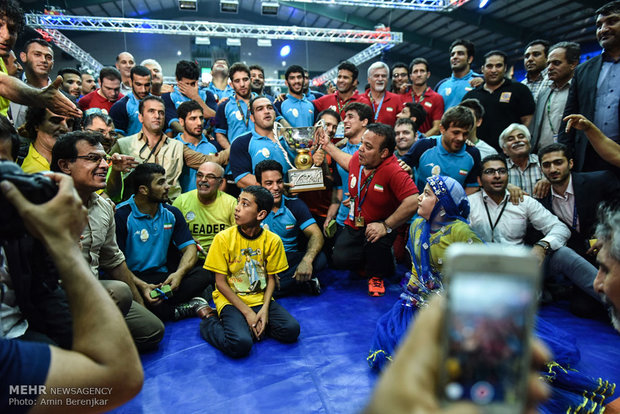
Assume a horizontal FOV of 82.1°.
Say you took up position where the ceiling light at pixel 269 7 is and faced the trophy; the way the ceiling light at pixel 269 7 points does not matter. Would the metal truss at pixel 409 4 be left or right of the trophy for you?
left

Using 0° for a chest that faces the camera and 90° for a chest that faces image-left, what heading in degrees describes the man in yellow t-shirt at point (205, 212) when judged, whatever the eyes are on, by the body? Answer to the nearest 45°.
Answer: approximately 0°

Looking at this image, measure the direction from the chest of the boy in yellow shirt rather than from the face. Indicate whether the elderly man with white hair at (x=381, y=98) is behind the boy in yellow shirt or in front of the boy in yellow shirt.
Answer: behind

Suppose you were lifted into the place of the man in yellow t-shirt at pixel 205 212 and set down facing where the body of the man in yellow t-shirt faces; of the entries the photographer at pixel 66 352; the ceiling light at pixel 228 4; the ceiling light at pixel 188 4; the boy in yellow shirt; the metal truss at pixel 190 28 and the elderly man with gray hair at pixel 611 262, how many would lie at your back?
3

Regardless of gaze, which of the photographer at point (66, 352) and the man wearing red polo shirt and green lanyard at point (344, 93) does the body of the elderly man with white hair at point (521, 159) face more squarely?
the photographer

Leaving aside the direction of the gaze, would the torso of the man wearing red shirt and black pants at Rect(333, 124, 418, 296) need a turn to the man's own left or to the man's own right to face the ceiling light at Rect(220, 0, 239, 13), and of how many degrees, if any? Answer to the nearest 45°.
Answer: approximately 90° to the man's own right
